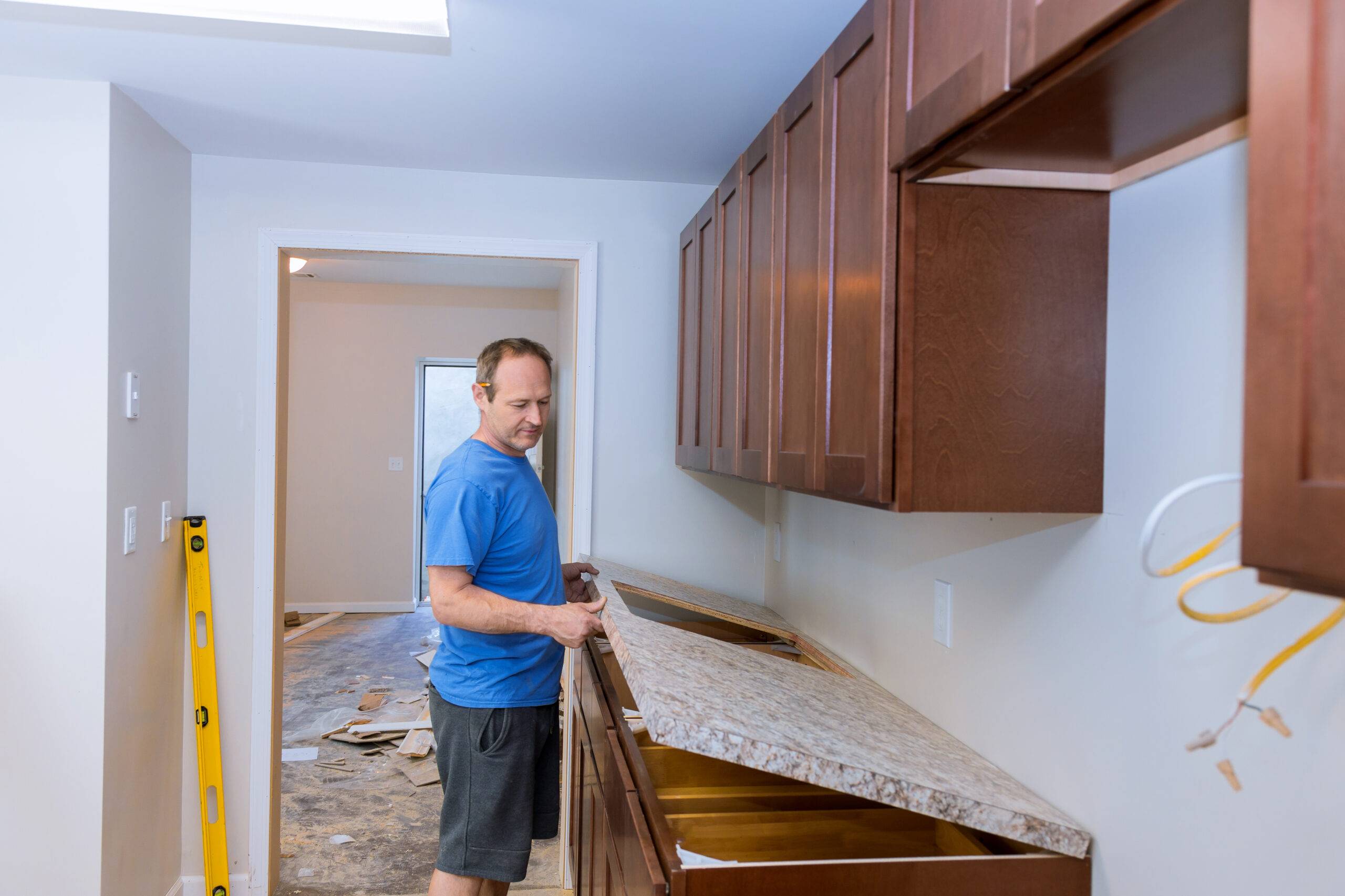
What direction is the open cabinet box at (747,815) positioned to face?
to the viewer's left

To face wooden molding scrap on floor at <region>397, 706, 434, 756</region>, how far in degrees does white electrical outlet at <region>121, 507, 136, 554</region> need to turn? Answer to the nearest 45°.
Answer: approximately 90° to its left

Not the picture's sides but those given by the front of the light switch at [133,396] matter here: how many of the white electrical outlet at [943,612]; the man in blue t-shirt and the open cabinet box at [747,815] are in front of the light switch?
3

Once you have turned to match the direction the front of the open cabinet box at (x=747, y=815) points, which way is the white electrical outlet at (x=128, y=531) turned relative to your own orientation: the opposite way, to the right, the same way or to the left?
the opposite way

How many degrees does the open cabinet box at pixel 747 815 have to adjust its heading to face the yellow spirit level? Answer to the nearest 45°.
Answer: approximately 45° to its right

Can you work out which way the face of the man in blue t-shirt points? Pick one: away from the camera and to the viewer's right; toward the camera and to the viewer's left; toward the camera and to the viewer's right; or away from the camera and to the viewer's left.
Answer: toward the camera and to the viewer's right

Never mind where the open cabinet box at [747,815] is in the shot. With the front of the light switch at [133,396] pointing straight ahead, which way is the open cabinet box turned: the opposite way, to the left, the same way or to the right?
the opposite way

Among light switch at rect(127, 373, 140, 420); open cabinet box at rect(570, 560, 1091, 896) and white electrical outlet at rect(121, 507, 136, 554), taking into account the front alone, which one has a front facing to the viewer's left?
the open cabinet box

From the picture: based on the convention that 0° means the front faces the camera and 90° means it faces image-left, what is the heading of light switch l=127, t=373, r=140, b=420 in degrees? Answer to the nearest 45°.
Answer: approximately 315°

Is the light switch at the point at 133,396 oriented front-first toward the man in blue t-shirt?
yes

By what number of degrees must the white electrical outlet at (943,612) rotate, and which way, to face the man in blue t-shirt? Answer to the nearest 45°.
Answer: approximately 45° to its right
